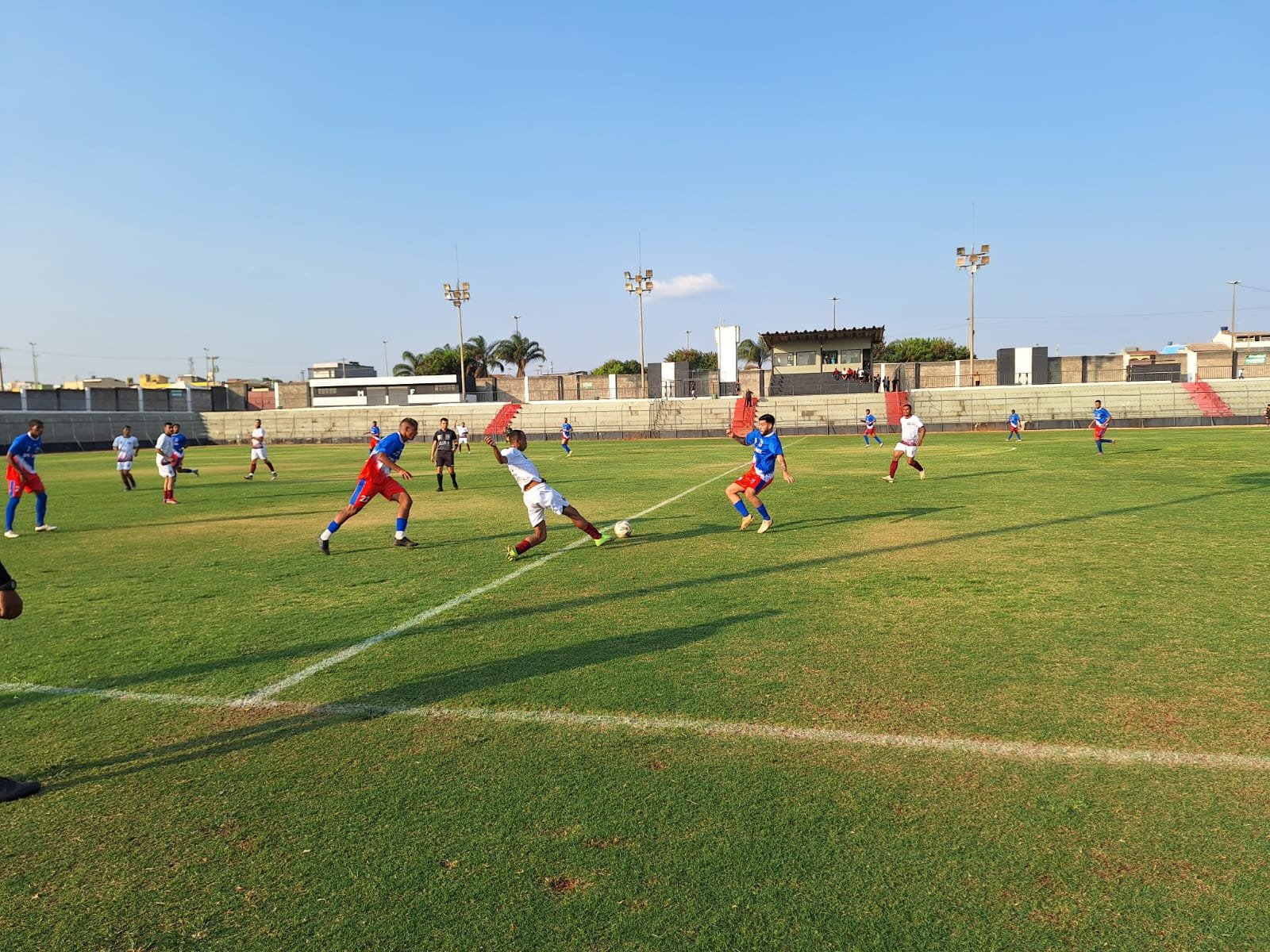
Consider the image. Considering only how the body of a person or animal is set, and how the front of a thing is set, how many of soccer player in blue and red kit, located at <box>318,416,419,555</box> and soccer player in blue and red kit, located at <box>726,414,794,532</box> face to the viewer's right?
1

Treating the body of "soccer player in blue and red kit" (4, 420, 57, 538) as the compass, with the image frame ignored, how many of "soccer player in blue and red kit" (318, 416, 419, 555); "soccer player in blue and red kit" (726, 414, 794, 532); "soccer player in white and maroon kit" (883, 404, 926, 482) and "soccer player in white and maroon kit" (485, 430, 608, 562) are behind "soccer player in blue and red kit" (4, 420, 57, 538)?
0

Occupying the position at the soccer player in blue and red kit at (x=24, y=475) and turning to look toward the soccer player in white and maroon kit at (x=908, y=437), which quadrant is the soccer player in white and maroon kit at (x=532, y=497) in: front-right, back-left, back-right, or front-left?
front-right

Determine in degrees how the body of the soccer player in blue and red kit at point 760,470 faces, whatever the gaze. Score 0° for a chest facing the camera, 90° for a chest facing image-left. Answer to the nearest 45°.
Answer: approximately 45°

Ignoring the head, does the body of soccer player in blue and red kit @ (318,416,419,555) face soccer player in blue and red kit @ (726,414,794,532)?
yes

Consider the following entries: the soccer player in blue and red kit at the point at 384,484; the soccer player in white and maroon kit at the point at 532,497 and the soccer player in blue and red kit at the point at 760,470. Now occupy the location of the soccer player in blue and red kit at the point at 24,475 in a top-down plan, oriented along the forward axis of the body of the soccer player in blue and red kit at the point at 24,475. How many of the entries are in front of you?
3

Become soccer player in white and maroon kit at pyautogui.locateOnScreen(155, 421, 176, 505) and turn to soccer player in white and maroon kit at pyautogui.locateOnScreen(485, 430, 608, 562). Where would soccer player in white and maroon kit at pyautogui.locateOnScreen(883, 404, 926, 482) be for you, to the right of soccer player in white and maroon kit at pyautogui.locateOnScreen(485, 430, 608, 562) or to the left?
left

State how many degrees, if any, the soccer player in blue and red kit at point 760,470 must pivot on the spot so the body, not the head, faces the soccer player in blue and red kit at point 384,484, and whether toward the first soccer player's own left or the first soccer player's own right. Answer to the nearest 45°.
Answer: approximately 45° to the first soccer player's own right

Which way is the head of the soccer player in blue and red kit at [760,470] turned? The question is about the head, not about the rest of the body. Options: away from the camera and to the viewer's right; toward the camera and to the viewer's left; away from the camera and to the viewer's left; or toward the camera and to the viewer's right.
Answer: toward the camera and to the viewer's left

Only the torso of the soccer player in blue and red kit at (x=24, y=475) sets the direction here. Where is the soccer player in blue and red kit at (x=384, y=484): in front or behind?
in front

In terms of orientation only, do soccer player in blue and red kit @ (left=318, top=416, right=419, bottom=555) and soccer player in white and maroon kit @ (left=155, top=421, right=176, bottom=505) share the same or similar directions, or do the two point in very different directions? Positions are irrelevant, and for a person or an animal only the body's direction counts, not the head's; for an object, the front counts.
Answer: same or similar directions

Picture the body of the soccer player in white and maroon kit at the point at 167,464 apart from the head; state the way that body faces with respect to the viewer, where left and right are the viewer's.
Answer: facing to the right of the viewer

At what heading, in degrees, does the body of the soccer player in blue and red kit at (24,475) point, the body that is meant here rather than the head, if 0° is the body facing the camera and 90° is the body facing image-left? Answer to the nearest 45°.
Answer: approximately 315°

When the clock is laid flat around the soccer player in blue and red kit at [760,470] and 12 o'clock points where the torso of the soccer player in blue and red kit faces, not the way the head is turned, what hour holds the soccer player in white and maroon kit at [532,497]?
The soccer player in white and maroon kit is roughly at 12 o'clock from the soccer player in blue and red kit.

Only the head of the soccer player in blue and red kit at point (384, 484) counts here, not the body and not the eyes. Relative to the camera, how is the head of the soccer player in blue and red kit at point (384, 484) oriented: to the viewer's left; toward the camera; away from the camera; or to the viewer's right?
to the viewer's right

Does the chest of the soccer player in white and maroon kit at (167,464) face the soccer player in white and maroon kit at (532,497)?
no

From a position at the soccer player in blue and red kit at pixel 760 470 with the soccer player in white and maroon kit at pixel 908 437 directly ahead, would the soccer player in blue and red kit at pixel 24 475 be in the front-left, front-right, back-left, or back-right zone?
back-left

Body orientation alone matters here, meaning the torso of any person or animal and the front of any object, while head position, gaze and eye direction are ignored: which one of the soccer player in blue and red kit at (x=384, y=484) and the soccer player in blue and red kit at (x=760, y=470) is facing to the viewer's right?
the soccer player in blue and red kit at (x=384, y=484)

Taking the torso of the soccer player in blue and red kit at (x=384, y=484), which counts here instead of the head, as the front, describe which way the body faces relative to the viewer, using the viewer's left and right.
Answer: facing to the right of the viewer
